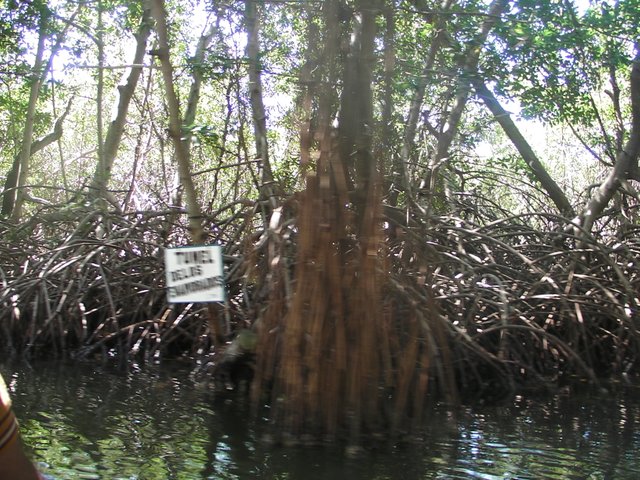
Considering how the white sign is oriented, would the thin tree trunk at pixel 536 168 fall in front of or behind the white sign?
behind

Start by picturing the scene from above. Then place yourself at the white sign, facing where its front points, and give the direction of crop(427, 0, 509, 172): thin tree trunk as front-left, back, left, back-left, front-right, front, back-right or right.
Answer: back-left

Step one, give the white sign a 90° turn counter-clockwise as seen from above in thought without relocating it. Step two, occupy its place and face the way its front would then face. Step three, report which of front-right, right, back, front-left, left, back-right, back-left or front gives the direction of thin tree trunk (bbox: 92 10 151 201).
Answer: left

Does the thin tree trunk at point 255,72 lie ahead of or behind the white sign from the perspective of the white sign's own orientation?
behind

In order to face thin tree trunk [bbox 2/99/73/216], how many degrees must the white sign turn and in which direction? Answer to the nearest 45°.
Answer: approximately 180°

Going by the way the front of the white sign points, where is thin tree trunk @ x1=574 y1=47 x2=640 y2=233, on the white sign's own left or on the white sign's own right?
on the white sign's own left

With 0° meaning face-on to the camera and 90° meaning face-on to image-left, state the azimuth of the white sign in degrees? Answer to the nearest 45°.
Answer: approximately 0°

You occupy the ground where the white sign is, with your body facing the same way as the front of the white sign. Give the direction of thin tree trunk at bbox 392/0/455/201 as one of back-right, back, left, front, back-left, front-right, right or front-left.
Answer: back-left
